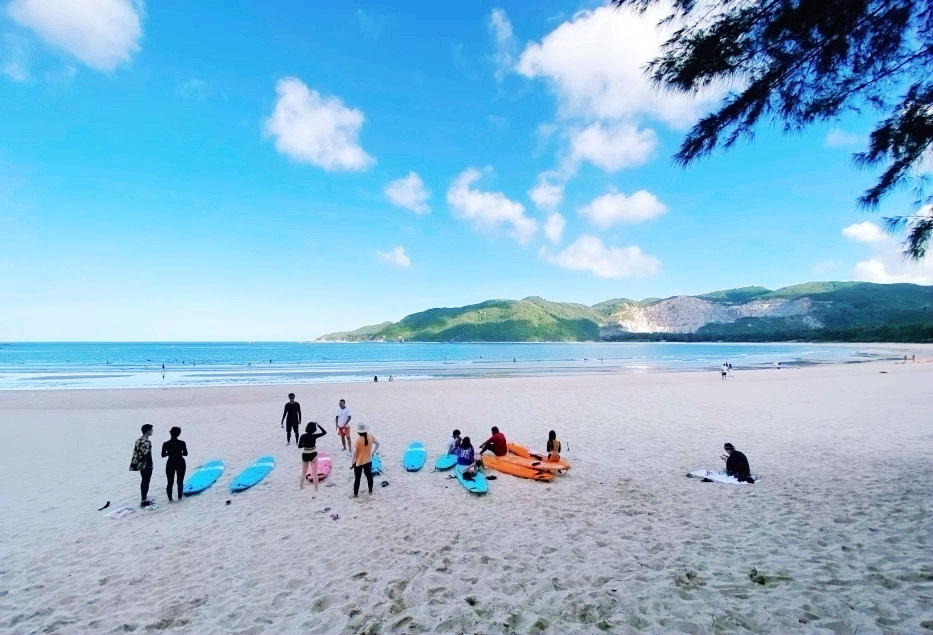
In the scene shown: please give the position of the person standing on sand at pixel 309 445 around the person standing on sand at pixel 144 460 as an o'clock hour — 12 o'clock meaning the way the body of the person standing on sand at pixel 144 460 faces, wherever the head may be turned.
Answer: the person standing on sand at pixel 309 445 is roughly at 1 o'clock from the person standing on sand at pixel 144 460.

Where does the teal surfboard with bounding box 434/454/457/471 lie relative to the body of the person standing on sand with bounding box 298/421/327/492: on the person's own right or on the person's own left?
on the person's own right

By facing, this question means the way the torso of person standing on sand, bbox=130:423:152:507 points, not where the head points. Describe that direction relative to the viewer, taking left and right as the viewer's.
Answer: facing to the right of the viewer

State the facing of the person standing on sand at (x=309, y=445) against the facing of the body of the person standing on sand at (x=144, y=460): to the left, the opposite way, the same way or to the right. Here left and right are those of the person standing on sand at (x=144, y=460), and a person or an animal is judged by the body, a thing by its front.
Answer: to the left

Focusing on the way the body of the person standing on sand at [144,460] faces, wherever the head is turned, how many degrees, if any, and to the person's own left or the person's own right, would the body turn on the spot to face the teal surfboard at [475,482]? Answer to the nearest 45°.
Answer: approximately 45° to the person's own right

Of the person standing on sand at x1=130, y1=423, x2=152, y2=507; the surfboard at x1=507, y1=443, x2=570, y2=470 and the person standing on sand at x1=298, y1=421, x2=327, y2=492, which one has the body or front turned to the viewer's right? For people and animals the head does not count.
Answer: the person standing on sand at x1=130, y1=423, x2=152, y2=507

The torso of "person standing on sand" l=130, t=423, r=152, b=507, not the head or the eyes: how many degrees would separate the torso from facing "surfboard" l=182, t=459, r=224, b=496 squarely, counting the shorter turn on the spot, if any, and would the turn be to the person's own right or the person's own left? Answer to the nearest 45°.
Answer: approximately 45° to the person's own left

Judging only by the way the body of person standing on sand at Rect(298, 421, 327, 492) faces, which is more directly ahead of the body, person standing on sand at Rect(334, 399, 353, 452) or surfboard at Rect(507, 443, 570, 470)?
the person standing on sand

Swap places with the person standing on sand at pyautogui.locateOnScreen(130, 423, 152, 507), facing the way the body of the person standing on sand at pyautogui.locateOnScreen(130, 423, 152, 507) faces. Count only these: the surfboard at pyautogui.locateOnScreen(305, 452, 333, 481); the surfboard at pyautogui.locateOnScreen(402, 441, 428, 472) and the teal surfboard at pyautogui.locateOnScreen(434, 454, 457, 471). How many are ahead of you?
3

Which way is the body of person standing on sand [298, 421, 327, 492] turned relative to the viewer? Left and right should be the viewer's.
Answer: facing away from the viewer

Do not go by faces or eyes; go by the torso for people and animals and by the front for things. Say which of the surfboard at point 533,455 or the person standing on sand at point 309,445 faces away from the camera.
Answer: the person standing on sand

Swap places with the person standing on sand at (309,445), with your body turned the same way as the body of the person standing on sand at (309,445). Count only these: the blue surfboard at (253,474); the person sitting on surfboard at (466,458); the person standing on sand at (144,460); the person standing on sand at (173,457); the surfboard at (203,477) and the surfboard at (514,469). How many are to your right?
2

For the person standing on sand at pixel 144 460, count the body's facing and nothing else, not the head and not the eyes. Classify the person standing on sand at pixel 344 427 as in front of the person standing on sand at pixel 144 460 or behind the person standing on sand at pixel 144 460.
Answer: in front
